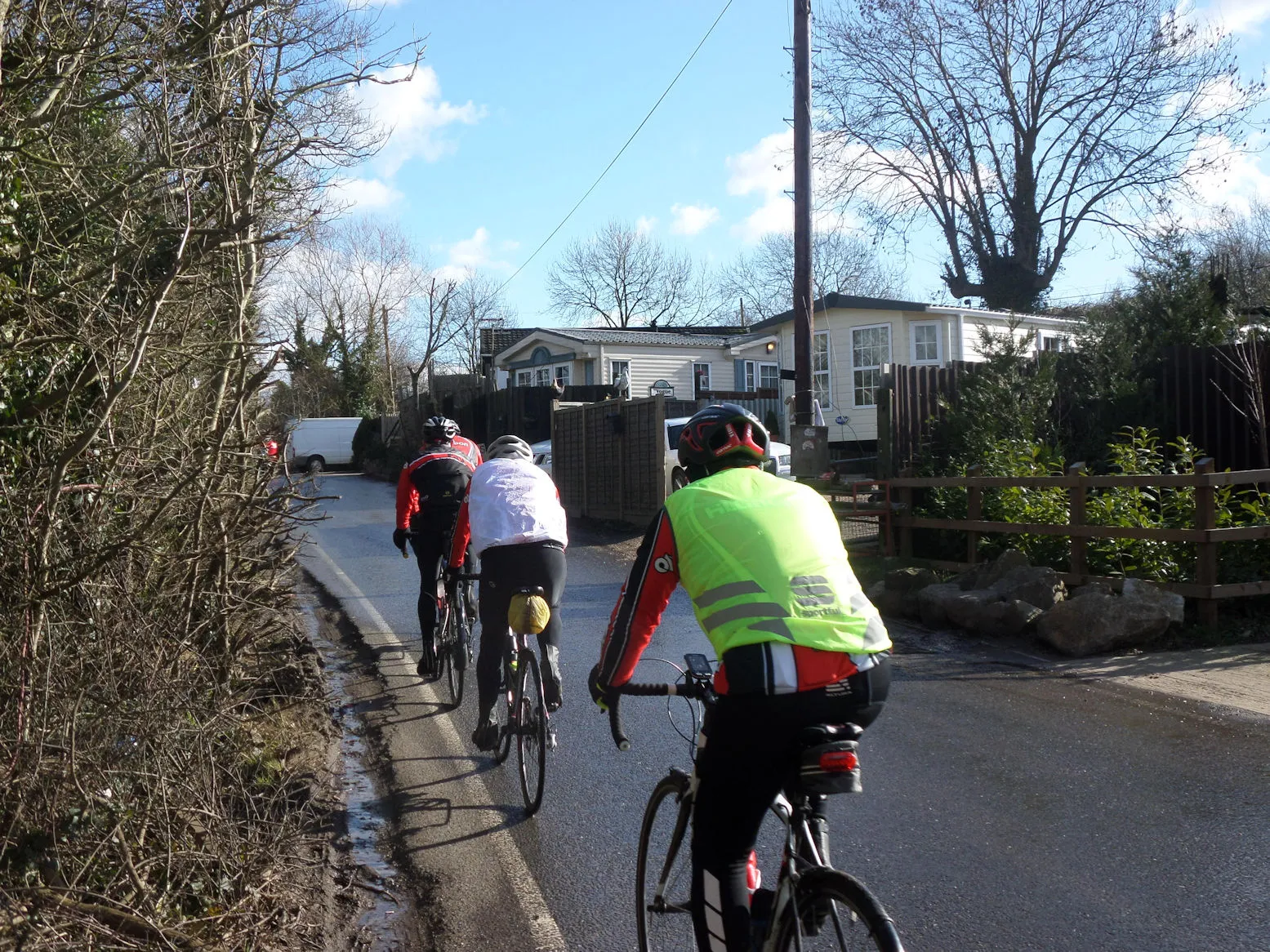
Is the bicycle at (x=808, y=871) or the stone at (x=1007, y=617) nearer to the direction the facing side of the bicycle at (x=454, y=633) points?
the stone

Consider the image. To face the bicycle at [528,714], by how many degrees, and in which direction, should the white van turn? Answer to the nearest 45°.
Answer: approximately 90° to its right

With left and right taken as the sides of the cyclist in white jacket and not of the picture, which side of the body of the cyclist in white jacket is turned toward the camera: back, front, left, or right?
back

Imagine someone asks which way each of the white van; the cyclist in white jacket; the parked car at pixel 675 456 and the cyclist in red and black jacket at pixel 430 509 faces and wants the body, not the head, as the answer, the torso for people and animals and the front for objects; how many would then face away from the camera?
2

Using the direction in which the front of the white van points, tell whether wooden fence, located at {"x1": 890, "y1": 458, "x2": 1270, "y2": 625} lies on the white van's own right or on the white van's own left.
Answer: on the white van's own right

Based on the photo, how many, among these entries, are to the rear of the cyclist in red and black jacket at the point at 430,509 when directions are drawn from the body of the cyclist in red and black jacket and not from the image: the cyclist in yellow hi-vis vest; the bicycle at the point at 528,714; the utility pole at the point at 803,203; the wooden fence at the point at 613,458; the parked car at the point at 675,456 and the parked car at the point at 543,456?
2

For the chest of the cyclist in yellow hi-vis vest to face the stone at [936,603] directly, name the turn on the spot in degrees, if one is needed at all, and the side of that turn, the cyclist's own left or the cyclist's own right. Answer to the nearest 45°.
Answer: approximately 45° to the cyclist's own right

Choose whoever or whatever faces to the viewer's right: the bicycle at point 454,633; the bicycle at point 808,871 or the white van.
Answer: the white van

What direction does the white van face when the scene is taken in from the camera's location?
facing to the right of the viewer

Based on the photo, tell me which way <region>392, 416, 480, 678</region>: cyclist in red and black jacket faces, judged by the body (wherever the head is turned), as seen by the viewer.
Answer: away from the camera

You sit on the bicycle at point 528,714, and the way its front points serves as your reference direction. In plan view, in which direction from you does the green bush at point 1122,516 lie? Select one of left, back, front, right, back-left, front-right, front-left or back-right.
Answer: front-right

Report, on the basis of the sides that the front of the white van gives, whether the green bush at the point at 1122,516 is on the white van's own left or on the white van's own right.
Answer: on the white van's own right

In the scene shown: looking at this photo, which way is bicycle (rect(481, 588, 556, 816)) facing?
away from the camera

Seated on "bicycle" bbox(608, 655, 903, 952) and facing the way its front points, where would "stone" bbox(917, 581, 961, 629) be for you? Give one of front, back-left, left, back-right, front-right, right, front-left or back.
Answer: front-right

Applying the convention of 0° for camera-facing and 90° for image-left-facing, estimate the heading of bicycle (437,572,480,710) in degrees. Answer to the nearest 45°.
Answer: approximately 180°

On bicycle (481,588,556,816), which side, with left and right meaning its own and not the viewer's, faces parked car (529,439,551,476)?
front

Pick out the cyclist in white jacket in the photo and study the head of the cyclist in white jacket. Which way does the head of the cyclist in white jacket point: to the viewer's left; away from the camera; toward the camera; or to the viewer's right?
away from the camera

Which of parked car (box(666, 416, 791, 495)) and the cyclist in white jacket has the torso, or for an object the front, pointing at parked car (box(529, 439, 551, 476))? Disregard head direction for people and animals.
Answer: the cyclist in white jacket
